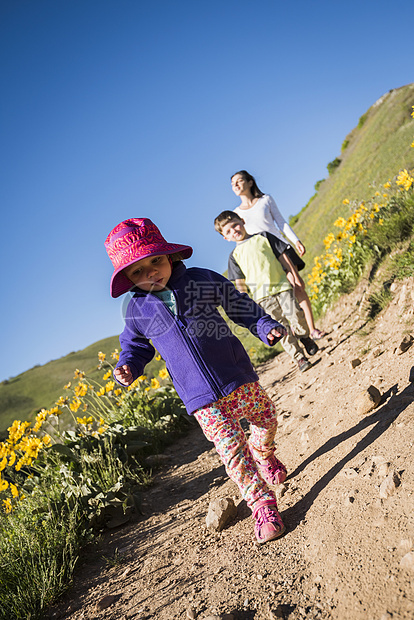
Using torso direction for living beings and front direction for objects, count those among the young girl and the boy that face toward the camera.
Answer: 2

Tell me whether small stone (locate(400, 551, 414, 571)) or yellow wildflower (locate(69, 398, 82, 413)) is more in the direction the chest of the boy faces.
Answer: the small stone

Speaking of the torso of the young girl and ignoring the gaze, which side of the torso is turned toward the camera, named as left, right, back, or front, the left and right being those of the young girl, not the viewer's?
front

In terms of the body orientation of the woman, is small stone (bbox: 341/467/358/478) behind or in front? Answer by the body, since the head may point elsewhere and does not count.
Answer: in front

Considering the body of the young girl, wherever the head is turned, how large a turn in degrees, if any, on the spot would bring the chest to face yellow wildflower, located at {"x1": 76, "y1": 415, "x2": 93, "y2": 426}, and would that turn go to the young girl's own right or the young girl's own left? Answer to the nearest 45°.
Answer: approximately 135° to the young girl's own right

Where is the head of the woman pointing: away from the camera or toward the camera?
toward the camera

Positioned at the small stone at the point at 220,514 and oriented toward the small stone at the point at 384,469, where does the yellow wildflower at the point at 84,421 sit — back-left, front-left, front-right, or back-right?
back-left

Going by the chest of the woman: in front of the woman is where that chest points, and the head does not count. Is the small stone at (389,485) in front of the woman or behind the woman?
in front

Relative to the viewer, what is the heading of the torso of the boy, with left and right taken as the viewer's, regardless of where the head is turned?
facing the viewer

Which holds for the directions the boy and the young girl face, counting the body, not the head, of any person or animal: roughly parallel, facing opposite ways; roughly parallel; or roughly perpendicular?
roughly parallel

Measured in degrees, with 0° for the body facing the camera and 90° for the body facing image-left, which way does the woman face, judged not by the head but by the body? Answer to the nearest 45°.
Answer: approximately 45°
